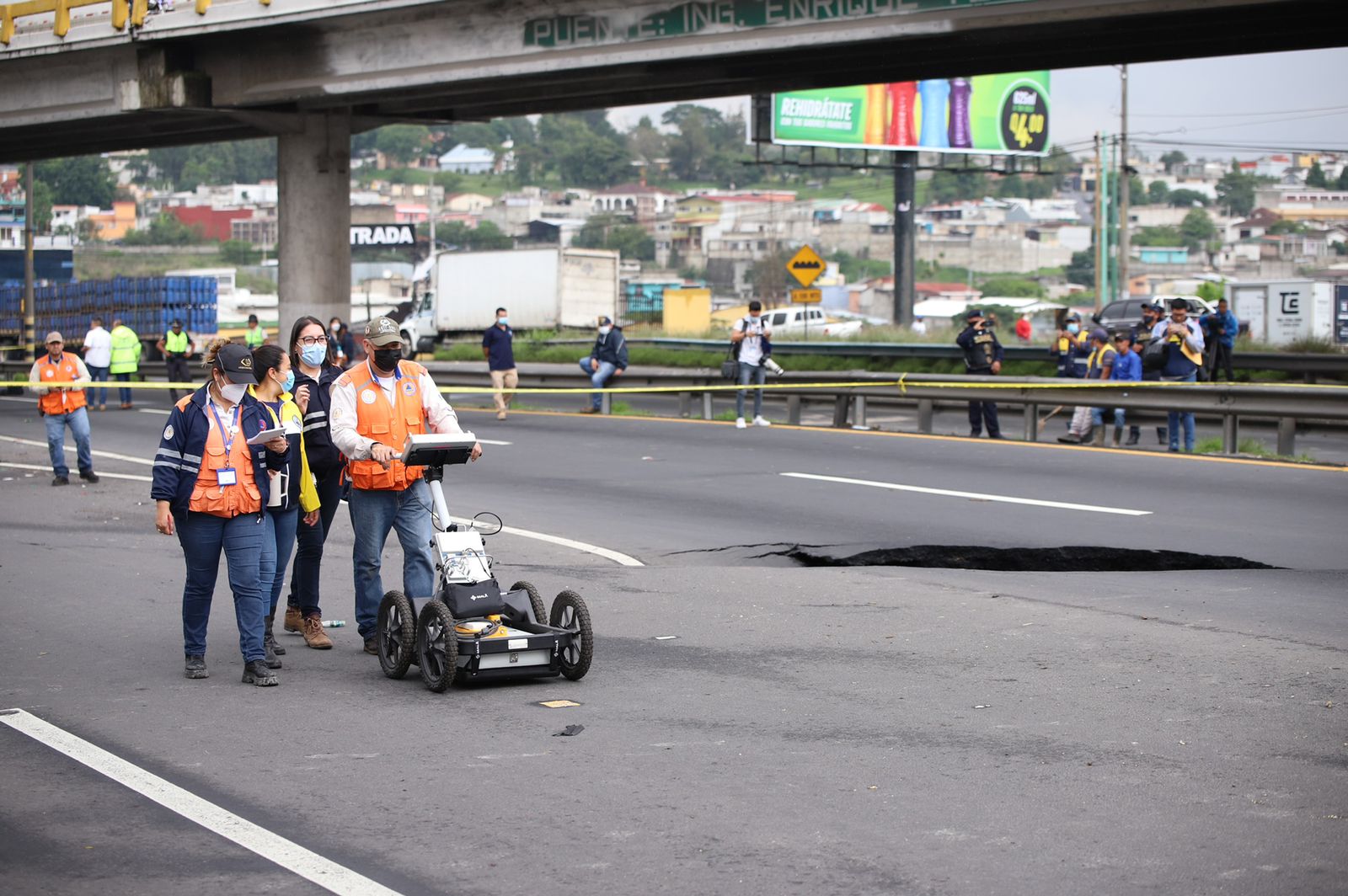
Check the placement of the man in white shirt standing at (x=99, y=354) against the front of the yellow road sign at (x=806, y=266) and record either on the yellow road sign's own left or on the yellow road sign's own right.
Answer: on the yellow road sign's own right

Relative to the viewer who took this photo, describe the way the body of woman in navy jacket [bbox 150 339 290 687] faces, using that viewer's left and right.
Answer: facing the viewer and to the right of the viewer

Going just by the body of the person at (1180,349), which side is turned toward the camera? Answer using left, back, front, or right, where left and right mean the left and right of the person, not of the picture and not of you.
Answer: front

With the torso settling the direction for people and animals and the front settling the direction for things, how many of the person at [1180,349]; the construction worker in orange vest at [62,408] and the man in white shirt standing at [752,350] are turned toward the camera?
3

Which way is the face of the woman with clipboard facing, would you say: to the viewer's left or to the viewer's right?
to the viewer's right

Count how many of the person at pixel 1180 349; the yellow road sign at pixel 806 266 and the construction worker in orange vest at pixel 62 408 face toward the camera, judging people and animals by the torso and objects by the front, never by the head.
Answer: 3

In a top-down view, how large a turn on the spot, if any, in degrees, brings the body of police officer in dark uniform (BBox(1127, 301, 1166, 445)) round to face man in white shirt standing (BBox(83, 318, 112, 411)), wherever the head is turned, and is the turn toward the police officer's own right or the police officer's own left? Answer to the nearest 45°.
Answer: approximately 45° to the police officer's own right

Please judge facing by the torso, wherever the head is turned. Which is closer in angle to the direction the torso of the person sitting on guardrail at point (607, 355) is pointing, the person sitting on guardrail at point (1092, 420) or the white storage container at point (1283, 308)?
the person sitting on guardrail

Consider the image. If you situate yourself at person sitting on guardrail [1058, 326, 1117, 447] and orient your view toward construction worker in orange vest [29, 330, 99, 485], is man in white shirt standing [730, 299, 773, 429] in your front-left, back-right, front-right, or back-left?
front-right

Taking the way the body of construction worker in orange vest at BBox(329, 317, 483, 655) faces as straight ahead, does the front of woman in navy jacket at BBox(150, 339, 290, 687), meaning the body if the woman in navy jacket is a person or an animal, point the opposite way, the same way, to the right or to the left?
the same way

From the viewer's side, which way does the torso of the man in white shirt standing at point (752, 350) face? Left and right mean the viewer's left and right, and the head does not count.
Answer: facing the viewer

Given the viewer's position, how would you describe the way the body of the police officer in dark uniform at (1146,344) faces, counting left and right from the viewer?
facing the viewer and to the left of the viewer

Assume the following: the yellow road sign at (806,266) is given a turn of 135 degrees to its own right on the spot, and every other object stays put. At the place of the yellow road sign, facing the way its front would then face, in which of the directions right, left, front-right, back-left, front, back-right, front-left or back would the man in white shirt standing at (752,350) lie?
back-left

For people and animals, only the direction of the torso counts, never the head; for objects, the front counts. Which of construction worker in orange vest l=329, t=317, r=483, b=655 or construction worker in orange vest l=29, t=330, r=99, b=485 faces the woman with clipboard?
construction worker in orange vest l=29, t=330, r=99, b=485
